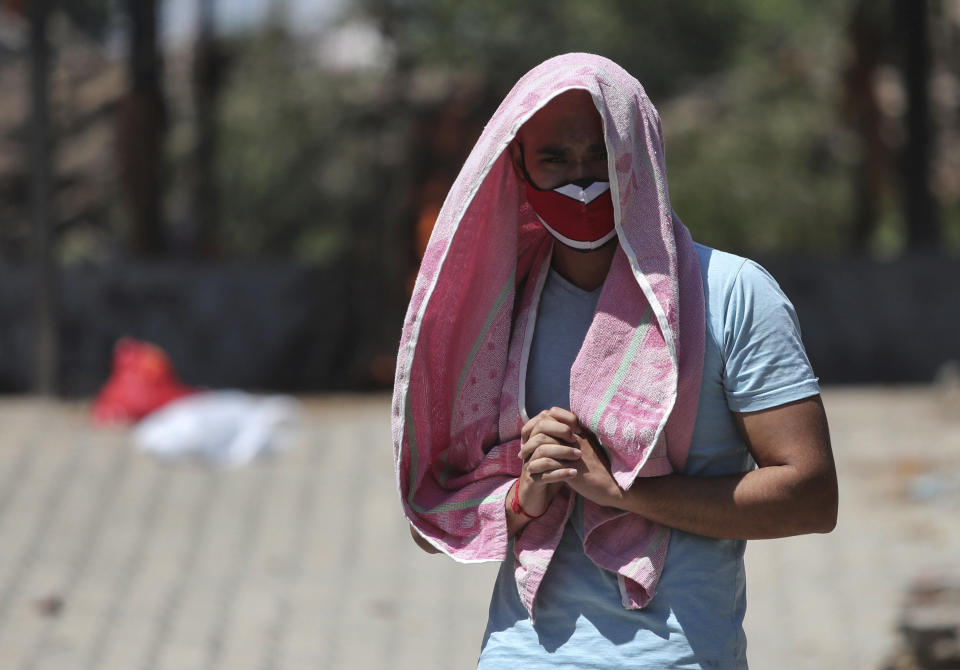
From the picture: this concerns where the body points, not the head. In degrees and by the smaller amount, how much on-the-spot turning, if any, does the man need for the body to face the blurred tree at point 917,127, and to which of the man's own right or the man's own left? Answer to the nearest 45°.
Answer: approximately 180°

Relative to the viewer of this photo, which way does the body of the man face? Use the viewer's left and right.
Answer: facing the viewer

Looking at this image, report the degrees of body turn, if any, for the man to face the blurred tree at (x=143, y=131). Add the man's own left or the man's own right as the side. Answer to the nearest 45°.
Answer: approximately 135° to the man's own right

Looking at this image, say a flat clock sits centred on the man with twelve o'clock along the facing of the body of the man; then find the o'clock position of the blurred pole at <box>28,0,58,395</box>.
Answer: The blurred pole is roughly at 5 o'clock from the man.

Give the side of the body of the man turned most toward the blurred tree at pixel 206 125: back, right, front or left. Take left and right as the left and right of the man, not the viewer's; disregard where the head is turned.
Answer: back
